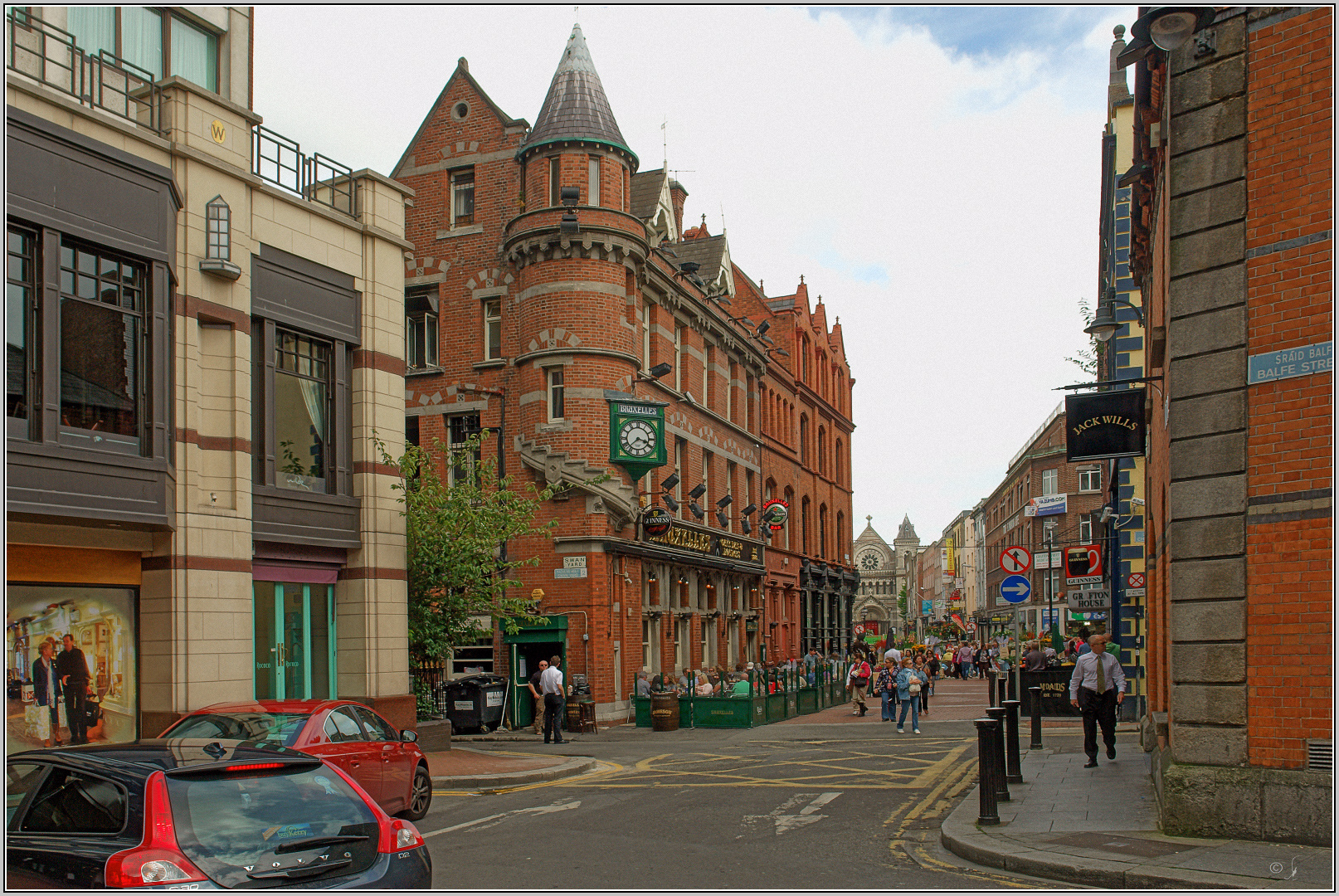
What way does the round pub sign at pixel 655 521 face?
toward the camera

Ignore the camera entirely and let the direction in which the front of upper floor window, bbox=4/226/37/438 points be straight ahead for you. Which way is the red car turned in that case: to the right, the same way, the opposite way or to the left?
to the left

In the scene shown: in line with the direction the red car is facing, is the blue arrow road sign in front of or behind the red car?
in front

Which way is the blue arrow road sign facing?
toward the camera

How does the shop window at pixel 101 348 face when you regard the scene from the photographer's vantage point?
facing the viewer and to the right of the viewer

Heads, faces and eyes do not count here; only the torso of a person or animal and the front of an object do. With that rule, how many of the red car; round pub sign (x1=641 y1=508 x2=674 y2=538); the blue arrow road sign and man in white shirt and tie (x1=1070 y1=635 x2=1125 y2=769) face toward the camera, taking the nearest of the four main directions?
3

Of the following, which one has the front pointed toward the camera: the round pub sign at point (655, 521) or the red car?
the round pub sign

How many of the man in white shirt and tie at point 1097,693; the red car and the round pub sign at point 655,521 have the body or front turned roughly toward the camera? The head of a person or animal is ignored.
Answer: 2

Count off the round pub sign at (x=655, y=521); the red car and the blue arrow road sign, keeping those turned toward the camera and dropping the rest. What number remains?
2

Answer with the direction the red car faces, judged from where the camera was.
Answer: facing away from the viewer and to the right of the viewer
